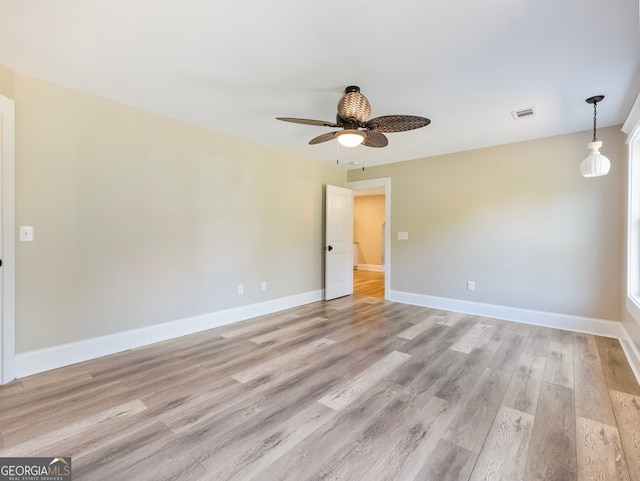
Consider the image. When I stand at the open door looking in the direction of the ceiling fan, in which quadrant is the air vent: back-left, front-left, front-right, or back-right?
front-left

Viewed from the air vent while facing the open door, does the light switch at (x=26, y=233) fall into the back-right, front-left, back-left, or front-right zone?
front-left

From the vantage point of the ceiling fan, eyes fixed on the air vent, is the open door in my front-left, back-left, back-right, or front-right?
front-left

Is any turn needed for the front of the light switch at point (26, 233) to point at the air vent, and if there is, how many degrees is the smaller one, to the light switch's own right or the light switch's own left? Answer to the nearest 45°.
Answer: approximately 45° to the light switch's own left

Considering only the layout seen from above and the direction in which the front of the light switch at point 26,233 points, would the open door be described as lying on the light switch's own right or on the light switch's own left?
on the light switch's own left
